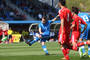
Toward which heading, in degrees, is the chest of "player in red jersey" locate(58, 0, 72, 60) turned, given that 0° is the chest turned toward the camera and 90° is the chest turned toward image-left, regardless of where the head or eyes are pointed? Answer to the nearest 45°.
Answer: approximately 135°
